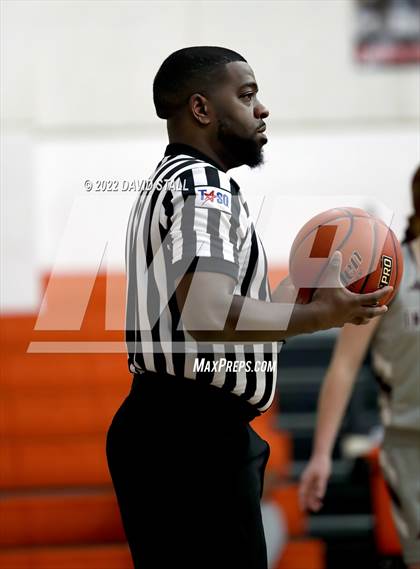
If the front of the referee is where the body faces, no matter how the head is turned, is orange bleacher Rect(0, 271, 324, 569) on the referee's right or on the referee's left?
on the referee's left

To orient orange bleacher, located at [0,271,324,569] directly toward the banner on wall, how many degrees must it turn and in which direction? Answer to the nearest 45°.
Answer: approximately 135° to its left

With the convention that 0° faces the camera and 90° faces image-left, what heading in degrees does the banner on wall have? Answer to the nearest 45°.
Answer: approximately 0°

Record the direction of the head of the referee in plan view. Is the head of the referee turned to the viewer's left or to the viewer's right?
to the viewer's right

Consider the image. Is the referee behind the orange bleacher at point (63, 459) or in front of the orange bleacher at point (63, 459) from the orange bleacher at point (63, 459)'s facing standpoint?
in front

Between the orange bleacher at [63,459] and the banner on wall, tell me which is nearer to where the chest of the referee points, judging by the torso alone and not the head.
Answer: the banner on wall

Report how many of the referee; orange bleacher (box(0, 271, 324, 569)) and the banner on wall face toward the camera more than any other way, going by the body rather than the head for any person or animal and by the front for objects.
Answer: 2

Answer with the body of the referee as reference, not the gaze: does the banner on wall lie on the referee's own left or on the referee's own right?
on the referee's own left

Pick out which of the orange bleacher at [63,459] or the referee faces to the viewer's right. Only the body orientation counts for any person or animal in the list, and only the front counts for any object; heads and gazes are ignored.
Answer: the referee

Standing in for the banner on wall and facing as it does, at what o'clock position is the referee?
The referee is roughly at 12 o'clock from the banner on wall.

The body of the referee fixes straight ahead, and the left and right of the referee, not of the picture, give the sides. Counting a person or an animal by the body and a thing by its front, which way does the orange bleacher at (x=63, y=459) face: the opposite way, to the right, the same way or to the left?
to the right

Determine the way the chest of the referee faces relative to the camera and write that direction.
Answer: to the viewer's right

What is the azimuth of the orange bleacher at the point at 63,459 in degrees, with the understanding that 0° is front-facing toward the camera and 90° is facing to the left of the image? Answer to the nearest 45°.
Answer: approximately 0°
